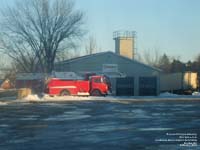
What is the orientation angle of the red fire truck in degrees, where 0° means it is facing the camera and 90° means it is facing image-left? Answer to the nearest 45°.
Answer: approximately 270°
